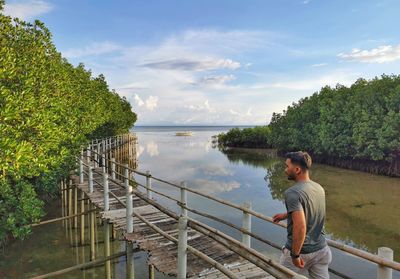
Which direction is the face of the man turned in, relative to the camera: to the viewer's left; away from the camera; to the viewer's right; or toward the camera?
to the viewer's left

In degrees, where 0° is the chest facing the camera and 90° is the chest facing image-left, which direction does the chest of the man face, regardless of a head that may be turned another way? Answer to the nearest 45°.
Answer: approximately 135°
